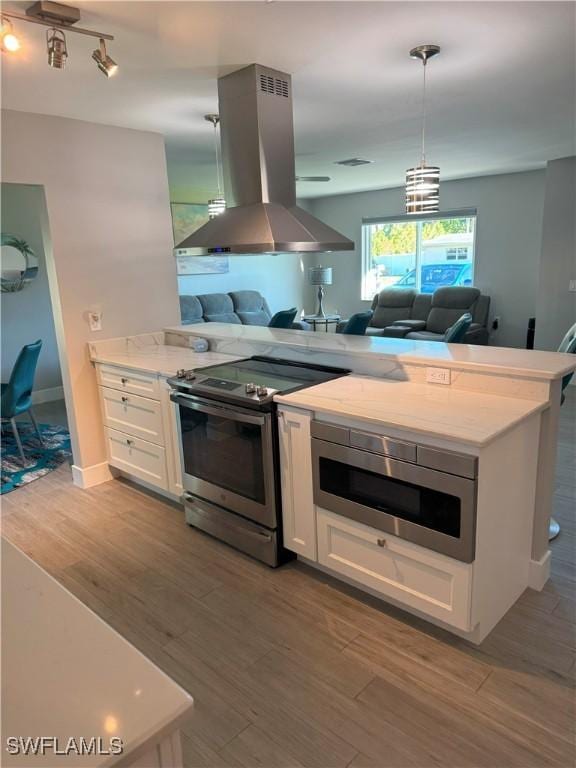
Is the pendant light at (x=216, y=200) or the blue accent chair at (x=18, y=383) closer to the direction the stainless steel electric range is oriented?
the blue accent chair

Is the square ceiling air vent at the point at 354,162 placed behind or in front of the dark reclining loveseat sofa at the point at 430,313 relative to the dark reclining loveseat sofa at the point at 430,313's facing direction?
in front

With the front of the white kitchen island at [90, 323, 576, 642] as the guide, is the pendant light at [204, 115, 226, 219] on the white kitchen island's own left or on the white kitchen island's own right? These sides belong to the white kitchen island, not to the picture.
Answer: on the white kitchen island's own right

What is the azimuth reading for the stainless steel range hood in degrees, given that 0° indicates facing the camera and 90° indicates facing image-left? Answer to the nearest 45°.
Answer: approximately 45°

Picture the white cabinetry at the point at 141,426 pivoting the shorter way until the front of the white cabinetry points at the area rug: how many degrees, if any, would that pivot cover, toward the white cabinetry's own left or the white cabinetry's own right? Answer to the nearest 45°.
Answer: approximately 90° to the white cabinetry's own right

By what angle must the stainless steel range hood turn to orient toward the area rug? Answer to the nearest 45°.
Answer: approximately 90° to its right

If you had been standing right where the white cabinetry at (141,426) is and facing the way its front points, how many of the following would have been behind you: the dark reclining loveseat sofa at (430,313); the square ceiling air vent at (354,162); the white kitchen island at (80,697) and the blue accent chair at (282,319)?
3

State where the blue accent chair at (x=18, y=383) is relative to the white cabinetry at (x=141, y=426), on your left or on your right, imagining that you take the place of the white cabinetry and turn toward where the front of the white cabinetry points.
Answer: on your right

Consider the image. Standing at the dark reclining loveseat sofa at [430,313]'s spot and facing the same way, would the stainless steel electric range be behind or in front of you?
in front

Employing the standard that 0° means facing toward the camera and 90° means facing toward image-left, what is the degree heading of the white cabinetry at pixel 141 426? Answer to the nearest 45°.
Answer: approximately 45°
